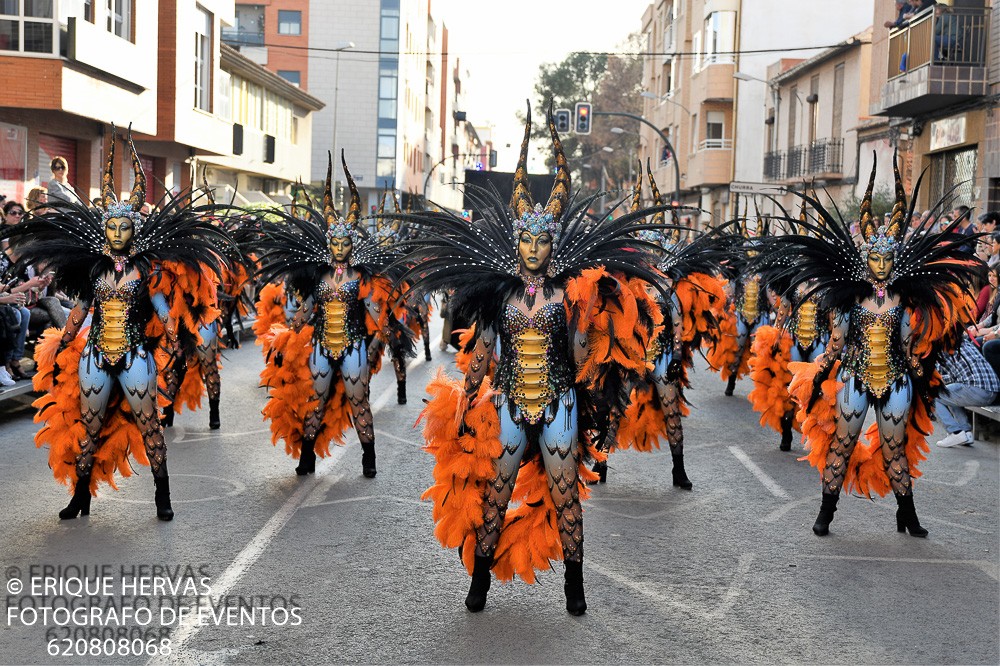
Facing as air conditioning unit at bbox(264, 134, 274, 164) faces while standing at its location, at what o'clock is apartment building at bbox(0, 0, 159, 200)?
The apartment building is roughly at 2 o'clock from the air conditioning unit.

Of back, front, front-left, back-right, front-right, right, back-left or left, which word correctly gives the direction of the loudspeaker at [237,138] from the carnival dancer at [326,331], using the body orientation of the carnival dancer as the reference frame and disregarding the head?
back

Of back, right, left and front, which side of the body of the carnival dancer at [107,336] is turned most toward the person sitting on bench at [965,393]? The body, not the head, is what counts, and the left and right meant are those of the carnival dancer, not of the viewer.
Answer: left

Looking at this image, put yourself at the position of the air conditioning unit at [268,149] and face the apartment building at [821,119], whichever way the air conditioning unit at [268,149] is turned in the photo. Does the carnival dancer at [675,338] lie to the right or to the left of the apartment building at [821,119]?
right

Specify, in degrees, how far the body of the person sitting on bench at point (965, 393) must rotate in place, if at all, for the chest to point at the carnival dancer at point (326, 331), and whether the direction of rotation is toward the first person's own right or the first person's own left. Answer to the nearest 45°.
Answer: approximately 45° to the first person's own left

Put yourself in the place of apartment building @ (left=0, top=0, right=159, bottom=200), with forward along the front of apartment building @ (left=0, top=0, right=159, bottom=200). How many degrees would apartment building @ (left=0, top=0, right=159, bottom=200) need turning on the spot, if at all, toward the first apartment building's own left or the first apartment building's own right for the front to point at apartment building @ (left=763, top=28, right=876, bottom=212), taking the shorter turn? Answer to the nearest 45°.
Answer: approximately 45° to the first apartment building's own left

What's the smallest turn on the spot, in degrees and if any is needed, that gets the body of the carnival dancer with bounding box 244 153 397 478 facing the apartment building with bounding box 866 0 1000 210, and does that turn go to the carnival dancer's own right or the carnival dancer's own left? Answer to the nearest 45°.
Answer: approximately 135° to the carnival dancer's own left

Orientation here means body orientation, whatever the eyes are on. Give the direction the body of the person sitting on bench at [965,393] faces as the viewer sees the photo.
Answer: to the viewer's left

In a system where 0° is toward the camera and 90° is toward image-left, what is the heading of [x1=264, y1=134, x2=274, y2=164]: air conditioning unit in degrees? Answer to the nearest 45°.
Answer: approximately 315°

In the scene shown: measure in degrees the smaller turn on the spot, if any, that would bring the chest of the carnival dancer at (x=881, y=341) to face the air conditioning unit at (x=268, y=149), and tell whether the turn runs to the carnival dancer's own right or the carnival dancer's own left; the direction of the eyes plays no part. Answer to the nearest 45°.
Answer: approximately 135° to the carnival dancer's own right

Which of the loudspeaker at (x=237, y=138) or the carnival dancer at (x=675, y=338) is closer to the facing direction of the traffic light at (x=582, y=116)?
the carnival dancer
